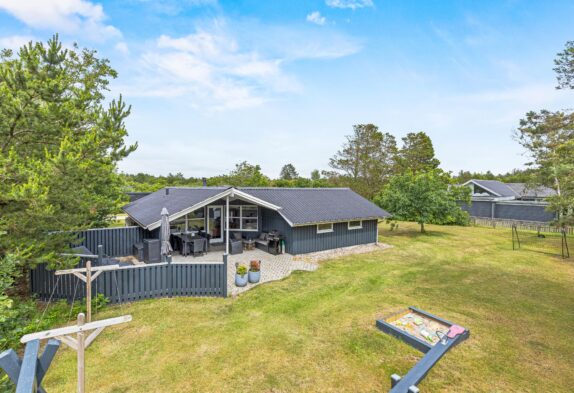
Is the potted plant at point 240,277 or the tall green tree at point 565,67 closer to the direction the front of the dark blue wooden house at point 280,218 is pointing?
the potted plant

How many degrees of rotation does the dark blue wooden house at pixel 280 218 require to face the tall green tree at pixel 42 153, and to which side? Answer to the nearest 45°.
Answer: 0° — it already faces it

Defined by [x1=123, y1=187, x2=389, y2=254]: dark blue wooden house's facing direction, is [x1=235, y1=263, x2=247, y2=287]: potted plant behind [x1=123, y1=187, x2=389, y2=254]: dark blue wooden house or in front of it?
in front

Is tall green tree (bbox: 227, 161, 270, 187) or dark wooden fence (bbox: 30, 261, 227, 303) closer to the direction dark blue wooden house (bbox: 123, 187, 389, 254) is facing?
the dark wooden fence

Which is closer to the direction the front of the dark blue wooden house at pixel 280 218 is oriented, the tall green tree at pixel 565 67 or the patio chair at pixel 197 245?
the patio chair

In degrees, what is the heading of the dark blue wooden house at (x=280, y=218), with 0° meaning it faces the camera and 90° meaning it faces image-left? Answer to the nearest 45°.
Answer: approximately 45°

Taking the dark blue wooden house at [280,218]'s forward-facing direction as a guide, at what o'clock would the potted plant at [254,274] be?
The potted plant is roughly at 11 o'clock from the dark blue wooden house.

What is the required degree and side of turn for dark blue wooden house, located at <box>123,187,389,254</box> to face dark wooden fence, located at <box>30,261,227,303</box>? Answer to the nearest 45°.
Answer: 0° — it already faces it

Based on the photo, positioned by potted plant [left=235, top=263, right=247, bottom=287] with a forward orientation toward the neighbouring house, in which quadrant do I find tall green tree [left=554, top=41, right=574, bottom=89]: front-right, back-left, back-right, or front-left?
front-right

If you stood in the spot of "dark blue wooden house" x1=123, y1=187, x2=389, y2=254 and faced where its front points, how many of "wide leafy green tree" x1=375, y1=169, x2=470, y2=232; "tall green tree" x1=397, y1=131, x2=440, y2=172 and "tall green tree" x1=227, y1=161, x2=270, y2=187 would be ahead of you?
0

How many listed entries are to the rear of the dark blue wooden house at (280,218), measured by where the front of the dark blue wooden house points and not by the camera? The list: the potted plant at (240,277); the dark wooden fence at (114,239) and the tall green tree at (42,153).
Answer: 0

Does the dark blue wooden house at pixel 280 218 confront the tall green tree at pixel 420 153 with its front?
no

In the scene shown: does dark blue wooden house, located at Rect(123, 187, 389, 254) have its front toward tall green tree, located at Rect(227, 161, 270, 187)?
no

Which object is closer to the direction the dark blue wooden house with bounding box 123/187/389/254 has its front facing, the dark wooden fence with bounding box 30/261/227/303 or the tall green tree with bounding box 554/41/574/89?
the dark wooden fence

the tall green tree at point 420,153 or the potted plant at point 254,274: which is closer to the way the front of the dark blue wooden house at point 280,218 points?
the potted plant
